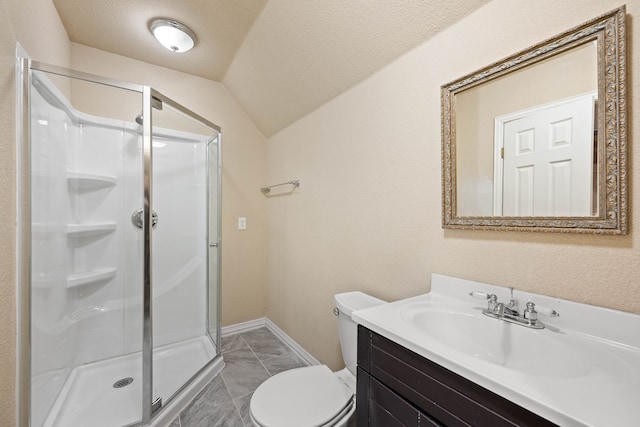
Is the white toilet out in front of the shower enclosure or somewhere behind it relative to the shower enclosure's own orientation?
in front

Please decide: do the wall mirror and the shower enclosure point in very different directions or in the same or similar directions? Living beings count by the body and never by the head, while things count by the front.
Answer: very different directions

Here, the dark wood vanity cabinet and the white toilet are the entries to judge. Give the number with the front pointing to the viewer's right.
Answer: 0

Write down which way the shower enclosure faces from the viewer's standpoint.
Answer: facing the viewer and to the right of the viewer

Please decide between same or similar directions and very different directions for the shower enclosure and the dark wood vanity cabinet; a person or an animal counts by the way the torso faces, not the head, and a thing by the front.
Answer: very different directions

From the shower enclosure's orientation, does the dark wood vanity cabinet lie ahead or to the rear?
ahead
